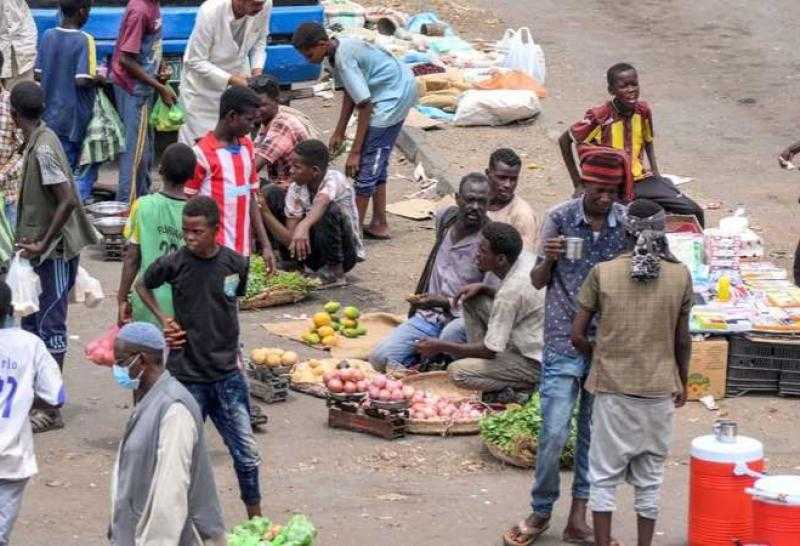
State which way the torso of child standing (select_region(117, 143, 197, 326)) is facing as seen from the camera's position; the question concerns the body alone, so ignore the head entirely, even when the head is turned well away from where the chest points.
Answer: away from the camera

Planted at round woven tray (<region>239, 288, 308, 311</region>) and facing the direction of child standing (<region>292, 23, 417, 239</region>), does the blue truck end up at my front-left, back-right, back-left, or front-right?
front-left

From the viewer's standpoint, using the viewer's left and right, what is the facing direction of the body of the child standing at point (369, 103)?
facing to the left of the viewer

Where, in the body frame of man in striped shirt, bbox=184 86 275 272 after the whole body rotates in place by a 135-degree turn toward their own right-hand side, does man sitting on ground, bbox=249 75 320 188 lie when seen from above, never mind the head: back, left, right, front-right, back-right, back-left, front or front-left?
right

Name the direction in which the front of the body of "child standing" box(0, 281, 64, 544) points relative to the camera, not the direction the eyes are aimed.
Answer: away from the camera

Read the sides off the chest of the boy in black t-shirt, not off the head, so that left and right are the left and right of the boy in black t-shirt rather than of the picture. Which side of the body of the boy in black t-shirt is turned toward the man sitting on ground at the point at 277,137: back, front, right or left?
back

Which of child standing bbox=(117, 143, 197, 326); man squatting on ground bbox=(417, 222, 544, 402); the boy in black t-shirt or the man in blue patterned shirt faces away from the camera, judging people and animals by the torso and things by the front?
the child standing

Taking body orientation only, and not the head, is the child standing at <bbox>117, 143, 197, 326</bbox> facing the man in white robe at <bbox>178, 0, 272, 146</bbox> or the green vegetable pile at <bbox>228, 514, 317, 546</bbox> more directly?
the man in white robe

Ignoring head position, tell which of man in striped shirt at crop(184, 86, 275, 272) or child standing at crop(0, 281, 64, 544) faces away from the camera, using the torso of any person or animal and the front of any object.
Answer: the child standing

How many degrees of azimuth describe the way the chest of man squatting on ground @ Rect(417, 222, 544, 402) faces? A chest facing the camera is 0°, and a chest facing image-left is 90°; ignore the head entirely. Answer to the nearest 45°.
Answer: approximately 90°

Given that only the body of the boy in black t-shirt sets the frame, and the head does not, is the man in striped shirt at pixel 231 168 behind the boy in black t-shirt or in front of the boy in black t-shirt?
behind

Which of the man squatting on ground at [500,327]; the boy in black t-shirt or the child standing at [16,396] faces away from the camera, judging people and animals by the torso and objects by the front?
the child standing

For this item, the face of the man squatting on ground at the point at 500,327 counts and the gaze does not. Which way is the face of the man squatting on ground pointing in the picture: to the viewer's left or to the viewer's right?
to the viewer's left

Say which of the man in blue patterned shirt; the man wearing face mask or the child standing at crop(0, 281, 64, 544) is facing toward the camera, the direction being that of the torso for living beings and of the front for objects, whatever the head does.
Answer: the man in blue patterned shirt

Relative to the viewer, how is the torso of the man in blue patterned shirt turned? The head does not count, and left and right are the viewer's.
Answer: facing the viewer

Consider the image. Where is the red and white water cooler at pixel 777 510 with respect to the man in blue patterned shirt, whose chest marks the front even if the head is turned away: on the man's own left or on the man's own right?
on the man's own left

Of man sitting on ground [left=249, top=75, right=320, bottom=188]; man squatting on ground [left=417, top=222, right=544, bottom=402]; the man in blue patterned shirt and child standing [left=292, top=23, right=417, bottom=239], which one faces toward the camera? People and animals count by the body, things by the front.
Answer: the man in blue patterned shirt
